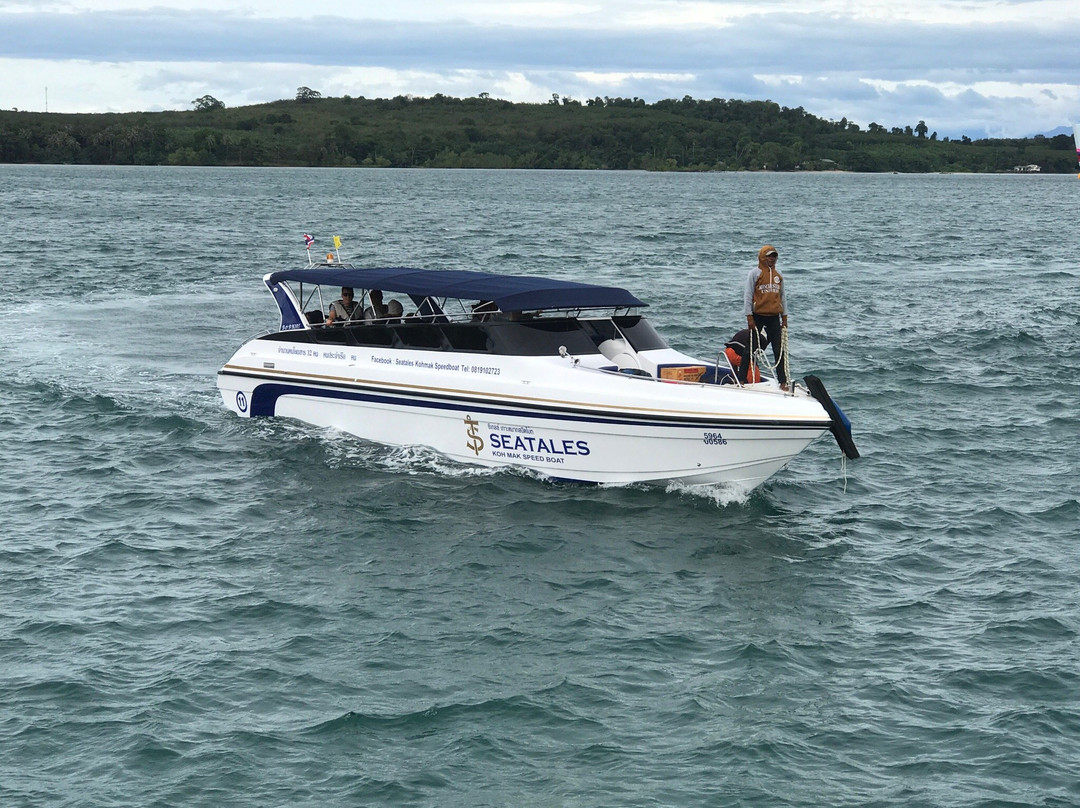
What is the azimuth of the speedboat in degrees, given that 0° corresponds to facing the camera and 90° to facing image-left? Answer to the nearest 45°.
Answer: approximately 315°
